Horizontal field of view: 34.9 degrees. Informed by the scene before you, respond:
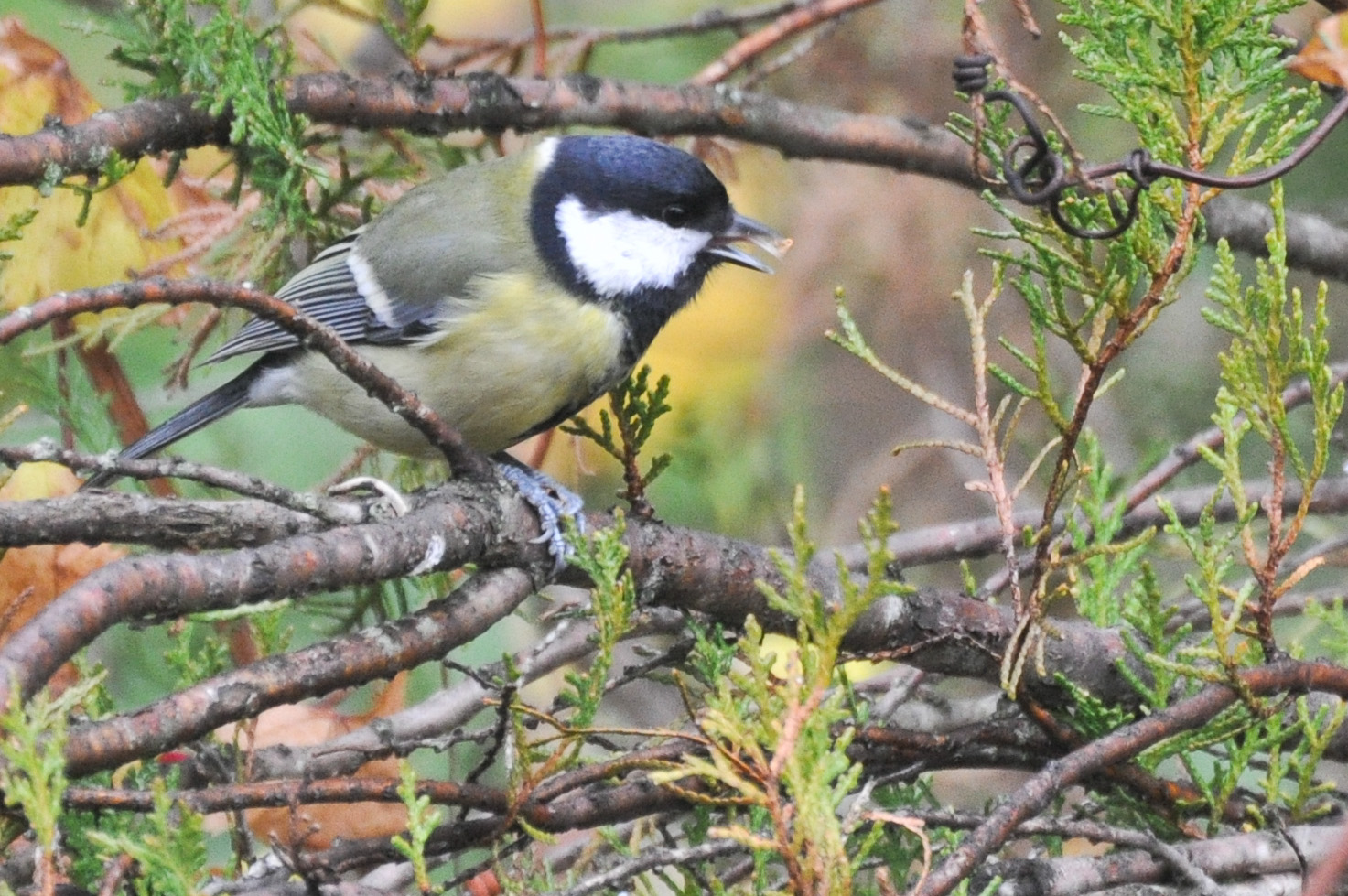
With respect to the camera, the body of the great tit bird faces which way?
to the viewer's right

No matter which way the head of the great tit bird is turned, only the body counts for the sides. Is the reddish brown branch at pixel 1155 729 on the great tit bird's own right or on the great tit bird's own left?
on the great tit bird's own right
